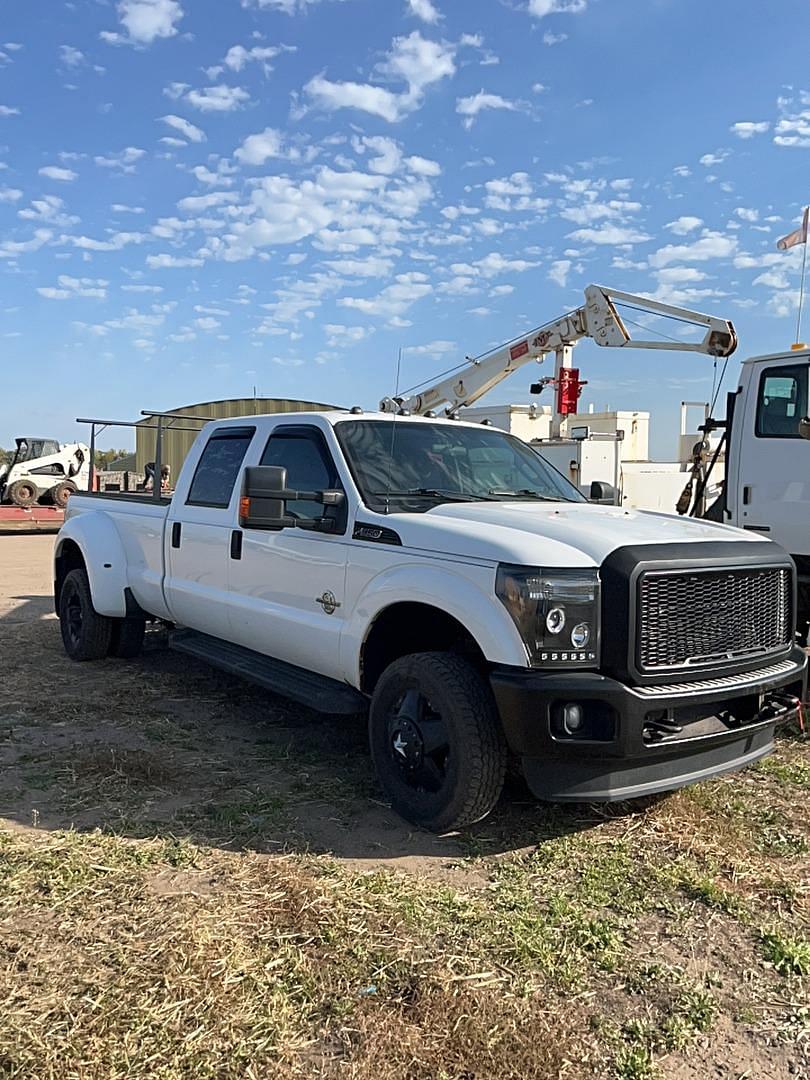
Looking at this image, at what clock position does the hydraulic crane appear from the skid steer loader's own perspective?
The hydraulic crane is roughly at 8 o'clock from the skid steer loader.

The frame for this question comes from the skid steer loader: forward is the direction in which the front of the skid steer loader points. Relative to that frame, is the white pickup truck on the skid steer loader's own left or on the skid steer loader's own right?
on the skid steer loader's own left

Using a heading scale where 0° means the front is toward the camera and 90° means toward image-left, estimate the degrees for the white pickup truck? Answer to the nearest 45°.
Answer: approximately 315°

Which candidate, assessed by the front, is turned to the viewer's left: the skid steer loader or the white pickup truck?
the skid steer loader

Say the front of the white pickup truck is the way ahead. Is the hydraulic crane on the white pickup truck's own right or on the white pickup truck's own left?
on the white pickup truck's own left

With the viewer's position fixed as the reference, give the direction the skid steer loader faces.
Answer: facing to the left of the viewer

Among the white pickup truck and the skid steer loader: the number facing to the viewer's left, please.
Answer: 1

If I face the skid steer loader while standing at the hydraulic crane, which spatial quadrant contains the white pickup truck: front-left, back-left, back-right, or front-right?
back-left
